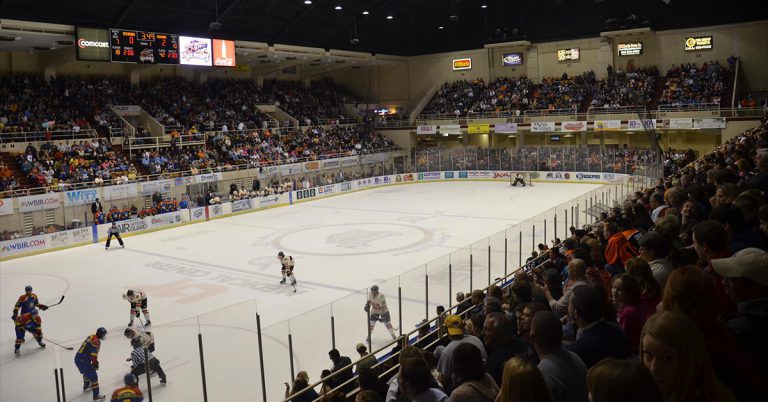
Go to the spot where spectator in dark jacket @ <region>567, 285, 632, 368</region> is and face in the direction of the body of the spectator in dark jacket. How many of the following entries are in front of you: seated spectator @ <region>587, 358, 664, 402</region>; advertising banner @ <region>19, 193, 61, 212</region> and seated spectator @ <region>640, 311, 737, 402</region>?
1

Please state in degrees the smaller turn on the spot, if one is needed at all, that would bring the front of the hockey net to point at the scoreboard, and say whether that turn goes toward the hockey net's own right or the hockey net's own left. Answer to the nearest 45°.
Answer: approximately 45° to the hockey net's own right

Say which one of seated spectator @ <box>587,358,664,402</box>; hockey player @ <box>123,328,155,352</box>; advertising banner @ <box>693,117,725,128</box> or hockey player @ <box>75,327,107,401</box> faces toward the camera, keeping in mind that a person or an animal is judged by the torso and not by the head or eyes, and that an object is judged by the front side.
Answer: the advertising banner

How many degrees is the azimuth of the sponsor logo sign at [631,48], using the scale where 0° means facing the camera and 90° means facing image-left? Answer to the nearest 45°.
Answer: approximately 0°

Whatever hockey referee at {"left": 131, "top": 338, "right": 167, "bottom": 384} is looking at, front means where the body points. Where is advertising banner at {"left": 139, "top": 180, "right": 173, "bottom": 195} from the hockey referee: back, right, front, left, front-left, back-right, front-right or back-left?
right

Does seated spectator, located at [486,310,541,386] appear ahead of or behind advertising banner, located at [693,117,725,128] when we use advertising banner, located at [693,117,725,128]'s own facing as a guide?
ahead

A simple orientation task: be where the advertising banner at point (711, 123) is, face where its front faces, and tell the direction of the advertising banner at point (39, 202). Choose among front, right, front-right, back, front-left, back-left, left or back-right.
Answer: front-right

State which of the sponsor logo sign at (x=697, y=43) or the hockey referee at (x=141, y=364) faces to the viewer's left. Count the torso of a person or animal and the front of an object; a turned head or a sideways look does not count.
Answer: the hockey referee

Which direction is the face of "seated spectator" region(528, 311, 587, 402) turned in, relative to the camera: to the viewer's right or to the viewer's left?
to the viewer's left

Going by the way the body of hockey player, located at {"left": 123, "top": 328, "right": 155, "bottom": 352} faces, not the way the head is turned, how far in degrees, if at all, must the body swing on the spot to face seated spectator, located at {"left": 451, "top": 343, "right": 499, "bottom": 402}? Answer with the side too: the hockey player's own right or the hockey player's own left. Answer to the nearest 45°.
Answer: approximately 90° to the hockey player's own left

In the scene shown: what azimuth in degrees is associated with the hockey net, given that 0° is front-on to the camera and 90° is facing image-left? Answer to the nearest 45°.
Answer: approximately 0°
